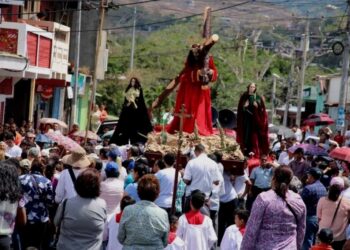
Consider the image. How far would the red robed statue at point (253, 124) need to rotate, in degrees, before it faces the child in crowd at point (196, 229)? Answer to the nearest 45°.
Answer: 0° — it already faces them

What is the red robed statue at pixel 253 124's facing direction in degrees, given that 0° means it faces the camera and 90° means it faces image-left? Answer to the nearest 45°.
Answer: approximately 0°

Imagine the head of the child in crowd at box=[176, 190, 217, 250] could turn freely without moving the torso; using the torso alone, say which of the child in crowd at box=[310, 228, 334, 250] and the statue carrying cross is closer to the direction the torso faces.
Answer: the statue carrying cross

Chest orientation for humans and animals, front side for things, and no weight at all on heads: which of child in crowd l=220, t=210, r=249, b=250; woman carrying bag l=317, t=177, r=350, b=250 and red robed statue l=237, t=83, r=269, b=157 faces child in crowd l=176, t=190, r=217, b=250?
the red robed statue

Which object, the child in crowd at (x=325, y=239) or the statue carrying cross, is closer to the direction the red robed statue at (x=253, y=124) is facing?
the child in crowd

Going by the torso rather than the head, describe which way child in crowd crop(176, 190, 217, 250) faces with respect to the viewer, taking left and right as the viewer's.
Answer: facing away from the viewer

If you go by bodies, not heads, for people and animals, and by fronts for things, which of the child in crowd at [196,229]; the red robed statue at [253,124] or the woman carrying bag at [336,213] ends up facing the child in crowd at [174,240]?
the red robed statue
